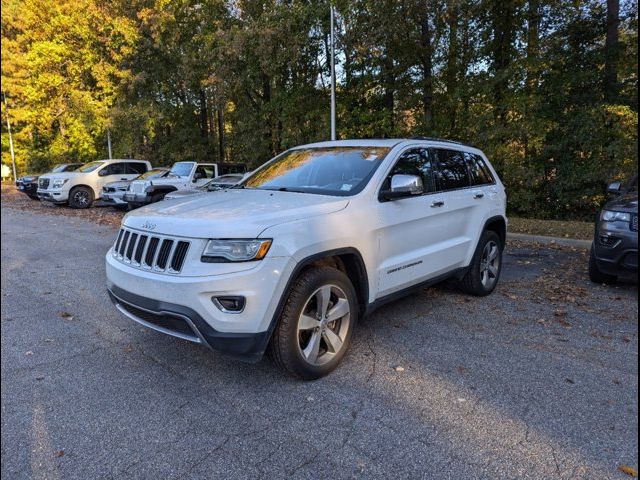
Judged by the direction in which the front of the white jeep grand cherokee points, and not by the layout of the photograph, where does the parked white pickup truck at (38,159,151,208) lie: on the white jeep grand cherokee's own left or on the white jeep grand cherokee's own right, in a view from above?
on the white jeep grand cherokee's own right

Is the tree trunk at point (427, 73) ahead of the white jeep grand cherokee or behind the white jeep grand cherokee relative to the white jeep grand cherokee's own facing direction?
behind

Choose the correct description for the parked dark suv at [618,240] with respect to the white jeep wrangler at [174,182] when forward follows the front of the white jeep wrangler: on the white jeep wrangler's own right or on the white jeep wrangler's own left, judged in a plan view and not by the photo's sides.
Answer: on the white jeep wrangler's own left

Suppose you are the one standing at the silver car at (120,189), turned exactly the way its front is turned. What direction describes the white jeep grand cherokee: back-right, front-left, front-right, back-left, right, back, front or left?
front-left

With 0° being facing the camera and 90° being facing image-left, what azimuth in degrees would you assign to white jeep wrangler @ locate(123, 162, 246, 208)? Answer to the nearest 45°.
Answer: approximately 45°

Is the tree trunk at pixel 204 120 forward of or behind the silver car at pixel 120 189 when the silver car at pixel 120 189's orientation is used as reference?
behind

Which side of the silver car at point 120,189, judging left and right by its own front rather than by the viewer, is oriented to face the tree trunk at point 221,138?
back

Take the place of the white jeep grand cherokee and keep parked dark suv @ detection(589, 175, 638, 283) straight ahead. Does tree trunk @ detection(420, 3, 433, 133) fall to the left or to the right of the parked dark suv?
left

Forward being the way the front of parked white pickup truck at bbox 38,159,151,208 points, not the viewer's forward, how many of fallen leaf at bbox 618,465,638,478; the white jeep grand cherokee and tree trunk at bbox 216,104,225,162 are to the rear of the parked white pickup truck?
1

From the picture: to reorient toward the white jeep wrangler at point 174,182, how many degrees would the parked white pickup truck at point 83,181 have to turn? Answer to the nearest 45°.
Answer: approximately 90° to its left
